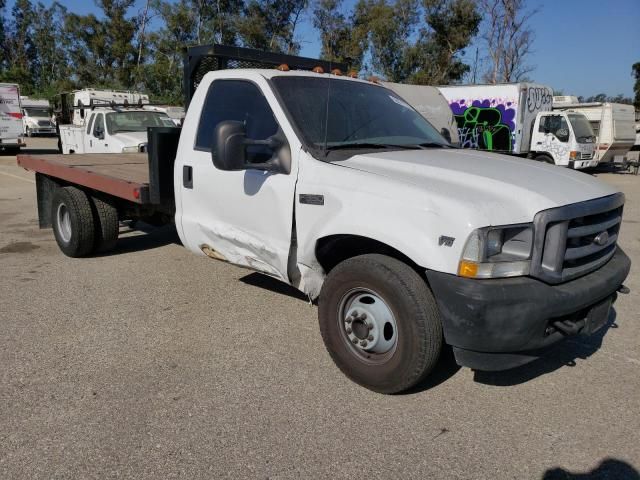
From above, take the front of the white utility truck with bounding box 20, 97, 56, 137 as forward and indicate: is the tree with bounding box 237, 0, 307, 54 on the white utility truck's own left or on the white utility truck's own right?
on the white utility truck's own left

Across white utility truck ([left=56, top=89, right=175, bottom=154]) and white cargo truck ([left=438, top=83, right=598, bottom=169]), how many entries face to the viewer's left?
0

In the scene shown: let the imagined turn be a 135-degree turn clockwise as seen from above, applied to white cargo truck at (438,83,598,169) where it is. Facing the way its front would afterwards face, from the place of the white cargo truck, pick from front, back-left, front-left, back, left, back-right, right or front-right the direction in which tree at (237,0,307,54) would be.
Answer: front-right

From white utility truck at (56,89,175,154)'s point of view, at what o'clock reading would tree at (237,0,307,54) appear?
The tree is roughly at 8 o'clock from the white utility truck.

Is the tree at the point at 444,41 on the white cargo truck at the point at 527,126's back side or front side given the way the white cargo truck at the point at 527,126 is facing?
on the back side

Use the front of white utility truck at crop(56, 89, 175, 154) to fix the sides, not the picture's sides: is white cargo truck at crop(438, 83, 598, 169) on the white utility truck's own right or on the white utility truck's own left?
on the white utility truck's own left

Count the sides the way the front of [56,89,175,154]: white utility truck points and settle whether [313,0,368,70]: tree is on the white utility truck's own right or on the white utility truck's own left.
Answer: on the white utility truck's own left

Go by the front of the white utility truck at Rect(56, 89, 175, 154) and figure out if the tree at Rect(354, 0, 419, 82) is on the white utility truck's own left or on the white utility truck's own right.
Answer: on the white utility truck's own left

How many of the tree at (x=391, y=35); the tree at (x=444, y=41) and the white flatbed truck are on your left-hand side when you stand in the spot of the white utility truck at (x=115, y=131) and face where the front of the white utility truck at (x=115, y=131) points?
2

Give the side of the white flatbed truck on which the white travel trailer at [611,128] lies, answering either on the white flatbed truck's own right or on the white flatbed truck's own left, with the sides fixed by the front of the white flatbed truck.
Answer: on the white flatbed truck's own left

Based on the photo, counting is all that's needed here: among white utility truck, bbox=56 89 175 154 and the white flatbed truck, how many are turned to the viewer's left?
0

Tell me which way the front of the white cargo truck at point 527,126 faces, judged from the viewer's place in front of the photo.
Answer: facing the viewer and to the right of the viewer

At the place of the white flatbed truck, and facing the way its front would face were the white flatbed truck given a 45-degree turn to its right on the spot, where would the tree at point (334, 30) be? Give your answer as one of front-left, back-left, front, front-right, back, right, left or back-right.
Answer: back
